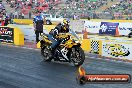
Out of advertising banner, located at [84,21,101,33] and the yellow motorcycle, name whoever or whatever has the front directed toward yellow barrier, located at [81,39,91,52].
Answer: the advertising banner

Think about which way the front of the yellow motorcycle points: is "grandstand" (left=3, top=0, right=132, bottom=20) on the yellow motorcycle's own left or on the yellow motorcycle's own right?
on the yellow motorcycle's own left

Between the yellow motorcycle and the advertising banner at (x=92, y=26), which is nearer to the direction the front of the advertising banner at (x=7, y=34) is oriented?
the yellow motorcycle

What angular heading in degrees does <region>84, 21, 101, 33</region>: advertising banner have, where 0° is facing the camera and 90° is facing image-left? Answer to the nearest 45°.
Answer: approximately 0°

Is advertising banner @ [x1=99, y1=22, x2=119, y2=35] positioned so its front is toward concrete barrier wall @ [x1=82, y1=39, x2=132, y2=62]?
yes

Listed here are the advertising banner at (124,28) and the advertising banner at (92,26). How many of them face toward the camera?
2

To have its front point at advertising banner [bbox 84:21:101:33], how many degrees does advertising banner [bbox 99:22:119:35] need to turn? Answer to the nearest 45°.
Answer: approximately 135° to its right
